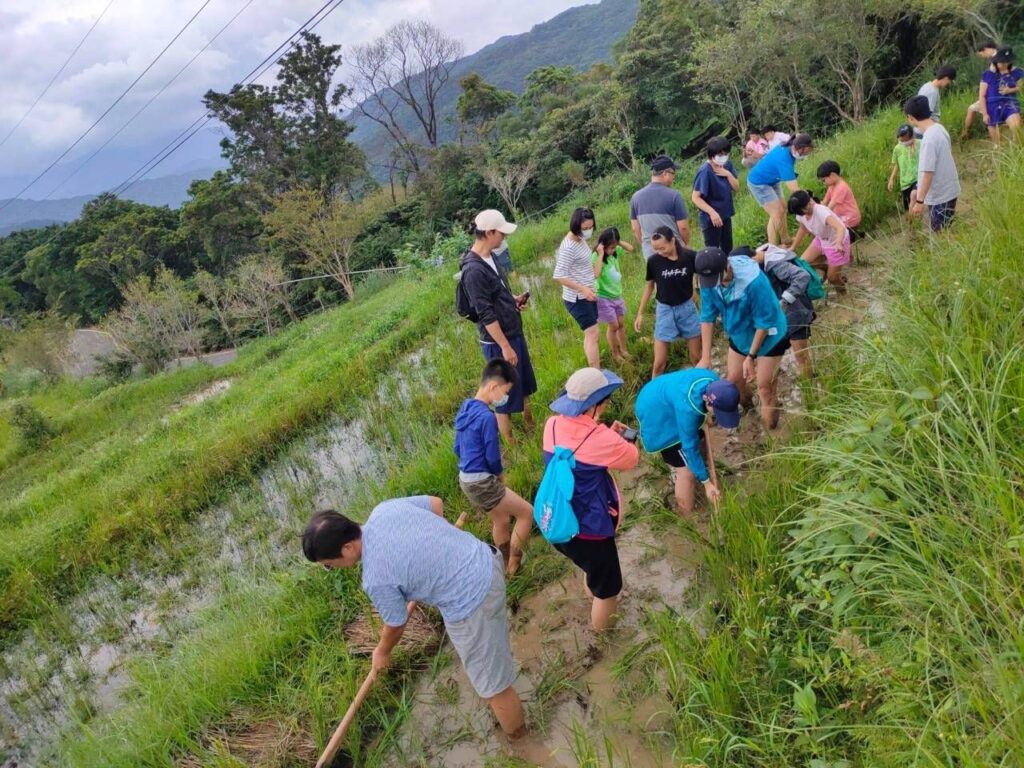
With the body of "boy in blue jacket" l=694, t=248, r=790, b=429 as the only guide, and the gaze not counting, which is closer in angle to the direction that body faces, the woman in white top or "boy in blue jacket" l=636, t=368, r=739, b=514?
the boy in blue jacket

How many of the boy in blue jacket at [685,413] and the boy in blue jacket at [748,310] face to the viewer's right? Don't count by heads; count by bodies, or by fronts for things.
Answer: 1

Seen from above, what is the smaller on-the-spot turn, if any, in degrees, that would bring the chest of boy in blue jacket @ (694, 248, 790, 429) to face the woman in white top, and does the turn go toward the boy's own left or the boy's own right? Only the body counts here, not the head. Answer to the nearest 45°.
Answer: approximately 90° to the boy's own right

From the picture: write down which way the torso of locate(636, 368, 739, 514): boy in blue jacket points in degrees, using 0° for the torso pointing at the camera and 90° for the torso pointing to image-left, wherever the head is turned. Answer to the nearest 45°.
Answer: approximately 270°

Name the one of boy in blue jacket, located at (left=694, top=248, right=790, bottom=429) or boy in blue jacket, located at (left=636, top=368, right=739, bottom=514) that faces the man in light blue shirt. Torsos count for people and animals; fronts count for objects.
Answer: boy in blue jacket, located at (left=694, top=248, right=790, bottom=429)

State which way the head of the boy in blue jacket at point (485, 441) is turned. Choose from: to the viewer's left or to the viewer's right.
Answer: to the viewer's right

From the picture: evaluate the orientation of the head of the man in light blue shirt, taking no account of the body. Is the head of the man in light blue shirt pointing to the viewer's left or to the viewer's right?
to the viewer's left

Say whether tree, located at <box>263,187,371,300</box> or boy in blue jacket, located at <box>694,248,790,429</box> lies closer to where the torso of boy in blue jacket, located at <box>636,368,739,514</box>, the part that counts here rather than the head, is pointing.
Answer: the boy in blue jacket

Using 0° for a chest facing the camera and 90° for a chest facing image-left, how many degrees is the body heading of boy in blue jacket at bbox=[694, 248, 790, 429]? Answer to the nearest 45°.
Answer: approximately 45°
